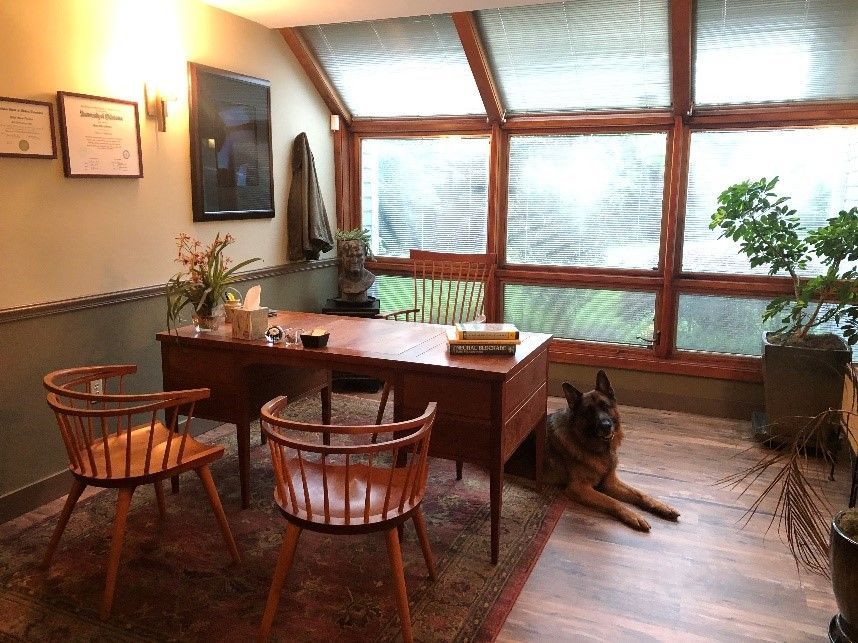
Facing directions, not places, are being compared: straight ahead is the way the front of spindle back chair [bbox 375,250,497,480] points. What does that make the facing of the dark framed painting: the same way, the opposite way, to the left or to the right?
to the left

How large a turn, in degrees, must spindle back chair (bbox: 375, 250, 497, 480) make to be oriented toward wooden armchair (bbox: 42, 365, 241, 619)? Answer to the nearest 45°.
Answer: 0° — it already faces it

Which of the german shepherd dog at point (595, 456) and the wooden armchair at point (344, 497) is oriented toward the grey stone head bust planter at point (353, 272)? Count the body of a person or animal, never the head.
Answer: the wooden armchair

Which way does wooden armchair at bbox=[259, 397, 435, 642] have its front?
away from the camera

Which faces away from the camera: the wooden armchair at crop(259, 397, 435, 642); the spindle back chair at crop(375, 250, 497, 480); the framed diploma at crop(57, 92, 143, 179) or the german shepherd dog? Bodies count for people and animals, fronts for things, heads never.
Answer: the wooden armchair

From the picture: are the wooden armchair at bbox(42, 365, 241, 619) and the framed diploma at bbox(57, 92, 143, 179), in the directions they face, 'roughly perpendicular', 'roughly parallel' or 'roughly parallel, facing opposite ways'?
roughly perpendicular

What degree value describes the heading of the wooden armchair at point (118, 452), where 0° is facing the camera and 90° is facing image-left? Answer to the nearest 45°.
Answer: approximately 225°

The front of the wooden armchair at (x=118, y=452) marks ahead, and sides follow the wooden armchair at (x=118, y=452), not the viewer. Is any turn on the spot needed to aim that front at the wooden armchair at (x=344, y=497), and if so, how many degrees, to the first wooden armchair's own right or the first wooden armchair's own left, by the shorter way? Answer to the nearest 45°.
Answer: approximately 90° to the first wooden armchair's own right

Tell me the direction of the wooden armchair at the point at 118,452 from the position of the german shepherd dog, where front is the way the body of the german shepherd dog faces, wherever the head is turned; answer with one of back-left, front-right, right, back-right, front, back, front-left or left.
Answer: right

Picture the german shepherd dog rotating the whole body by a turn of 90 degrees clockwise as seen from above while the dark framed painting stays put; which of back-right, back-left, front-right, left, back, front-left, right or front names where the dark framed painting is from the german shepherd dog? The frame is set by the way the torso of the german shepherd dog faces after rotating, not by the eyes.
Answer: front-right
